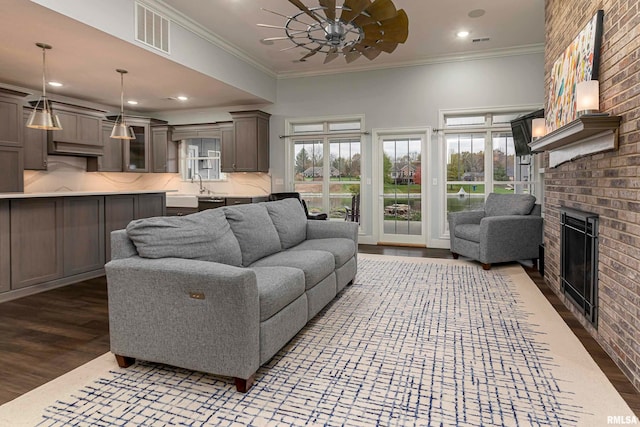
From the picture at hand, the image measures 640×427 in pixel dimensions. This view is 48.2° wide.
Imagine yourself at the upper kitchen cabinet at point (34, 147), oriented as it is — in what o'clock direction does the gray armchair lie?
The gray armchair is roughly at 12 o'clock from the upper kitchen cabinet.

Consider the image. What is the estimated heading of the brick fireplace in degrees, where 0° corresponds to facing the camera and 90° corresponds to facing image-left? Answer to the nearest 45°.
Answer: approximately 90°

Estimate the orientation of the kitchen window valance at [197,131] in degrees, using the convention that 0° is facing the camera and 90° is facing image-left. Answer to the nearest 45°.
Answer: approximately 0°

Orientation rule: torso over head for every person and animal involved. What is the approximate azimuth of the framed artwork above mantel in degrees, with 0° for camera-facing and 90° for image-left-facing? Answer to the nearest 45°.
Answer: approximately 90°

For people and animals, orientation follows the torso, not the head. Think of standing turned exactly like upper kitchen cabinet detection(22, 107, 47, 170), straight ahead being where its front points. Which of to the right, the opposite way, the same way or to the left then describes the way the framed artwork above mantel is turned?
the opposite way
